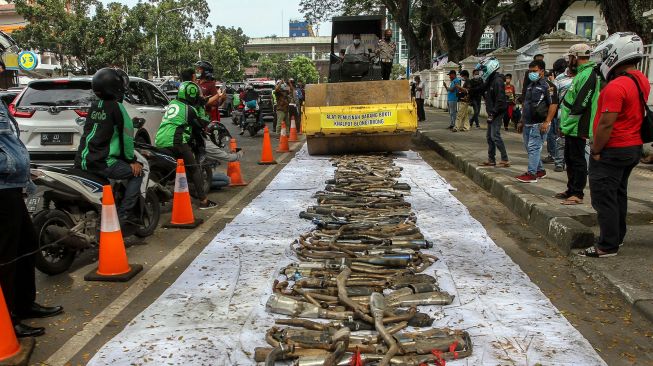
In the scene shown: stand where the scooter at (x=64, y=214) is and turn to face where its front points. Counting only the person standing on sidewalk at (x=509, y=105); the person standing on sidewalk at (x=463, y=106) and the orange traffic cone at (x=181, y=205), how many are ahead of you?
3

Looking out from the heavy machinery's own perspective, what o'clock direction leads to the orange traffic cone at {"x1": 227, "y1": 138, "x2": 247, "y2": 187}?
The orange traffic cone is roughly at 1 o'clock from the heavy machinery.

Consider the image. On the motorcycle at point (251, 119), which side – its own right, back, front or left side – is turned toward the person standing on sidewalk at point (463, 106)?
right

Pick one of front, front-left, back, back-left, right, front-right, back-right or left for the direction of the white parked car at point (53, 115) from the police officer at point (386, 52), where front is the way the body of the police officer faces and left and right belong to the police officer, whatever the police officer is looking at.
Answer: front-right

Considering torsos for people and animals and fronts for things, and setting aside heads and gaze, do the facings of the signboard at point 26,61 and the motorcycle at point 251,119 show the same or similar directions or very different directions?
very different directions

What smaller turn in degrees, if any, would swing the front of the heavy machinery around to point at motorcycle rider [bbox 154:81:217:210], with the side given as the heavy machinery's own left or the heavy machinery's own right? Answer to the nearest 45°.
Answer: approximately 45° to the heavy machinery's own right

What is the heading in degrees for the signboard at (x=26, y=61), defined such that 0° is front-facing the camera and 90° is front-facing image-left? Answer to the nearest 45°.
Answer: approximately 0°

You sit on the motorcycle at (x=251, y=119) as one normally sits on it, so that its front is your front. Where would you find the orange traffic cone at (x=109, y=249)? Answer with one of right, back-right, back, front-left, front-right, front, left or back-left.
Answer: back

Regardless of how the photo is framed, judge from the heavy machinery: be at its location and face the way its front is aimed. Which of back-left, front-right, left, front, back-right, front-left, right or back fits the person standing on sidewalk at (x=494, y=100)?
front-left

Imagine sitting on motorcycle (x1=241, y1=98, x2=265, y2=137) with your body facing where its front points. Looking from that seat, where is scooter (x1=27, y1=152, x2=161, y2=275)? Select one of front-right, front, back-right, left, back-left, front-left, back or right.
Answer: back

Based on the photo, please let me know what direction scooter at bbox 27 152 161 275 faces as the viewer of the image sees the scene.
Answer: facing away from the viewer and to the right of the viewer
